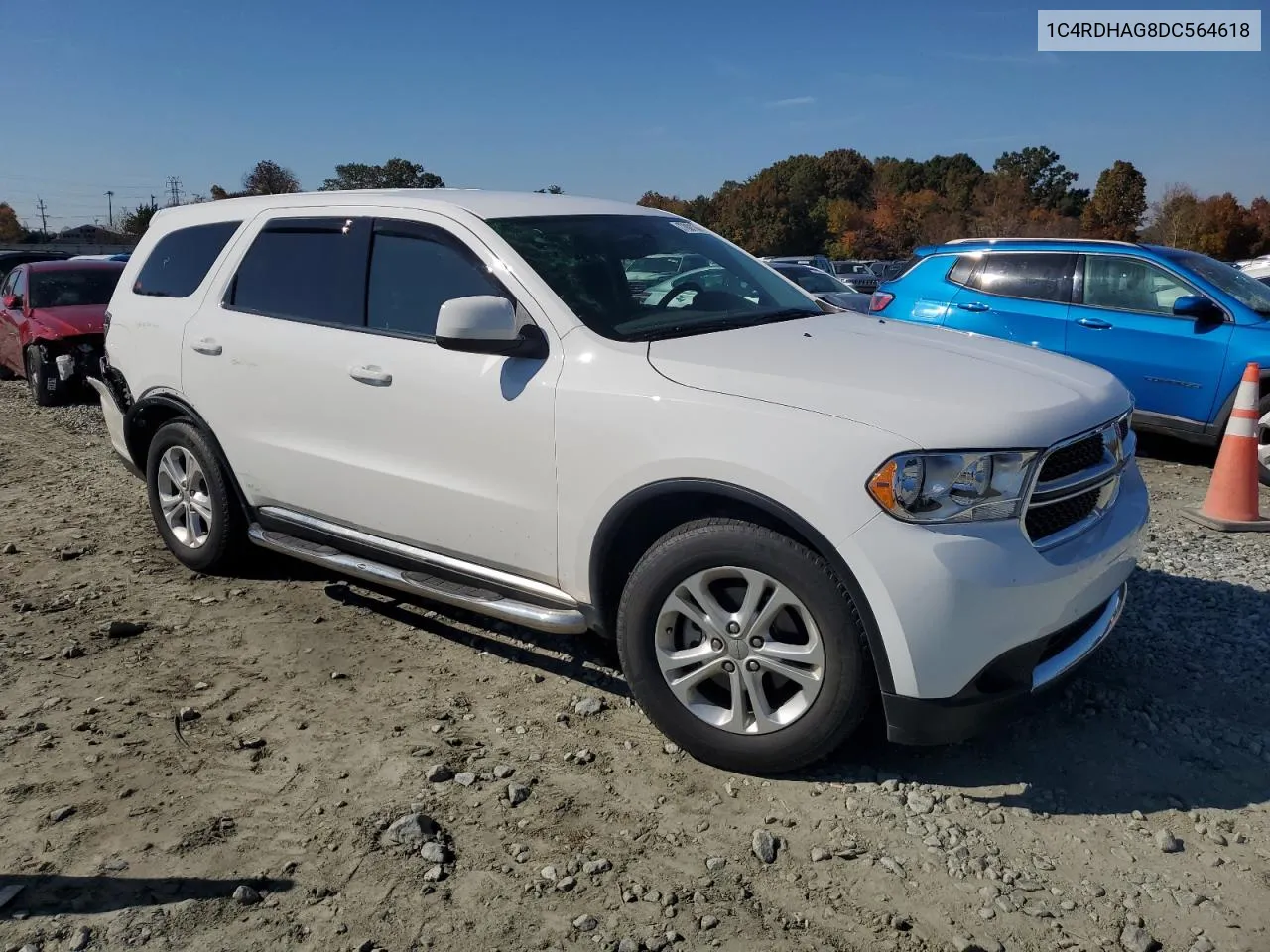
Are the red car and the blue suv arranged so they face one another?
no

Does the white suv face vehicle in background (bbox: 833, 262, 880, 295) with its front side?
no

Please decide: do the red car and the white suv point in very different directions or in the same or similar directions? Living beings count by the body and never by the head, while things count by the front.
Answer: same or similar directions

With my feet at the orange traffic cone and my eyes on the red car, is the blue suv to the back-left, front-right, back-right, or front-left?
front-right

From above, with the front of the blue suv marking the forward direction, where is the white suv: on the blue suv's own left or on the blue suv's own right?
on the blue suv's own right

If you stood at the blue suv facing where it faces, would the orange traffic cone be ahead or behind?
ahead

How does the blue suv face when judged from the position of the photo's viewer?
facing the viewer and to the right of the viewer

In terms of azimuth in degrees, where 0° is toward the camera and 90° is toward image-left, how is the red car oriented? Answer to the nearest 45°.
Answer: approximately 315°

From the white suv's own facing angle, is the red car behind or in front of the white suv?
behind

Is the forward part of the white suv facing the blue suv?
no

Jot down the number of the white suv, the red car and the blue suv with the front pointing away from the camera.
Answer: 0
